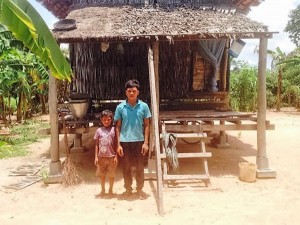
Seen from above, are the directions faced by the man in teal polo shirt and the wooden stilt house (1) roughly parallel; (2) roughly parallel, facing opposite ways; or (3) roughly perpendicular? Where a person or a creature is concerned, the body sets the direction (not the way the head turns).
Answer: roughly parallel

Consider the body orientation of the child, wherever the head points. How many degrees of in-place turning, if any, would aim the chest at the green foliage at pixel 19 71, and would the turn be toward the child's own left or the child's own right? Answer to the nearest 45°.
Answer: approximately 135° to the child's own right

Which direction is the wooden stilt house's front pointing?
toward the camera

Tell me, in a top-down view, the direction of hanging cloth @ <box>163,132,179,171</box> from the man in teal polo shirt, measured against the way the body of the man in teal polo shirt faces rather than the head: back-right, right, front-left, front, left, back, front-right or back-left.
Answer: back-left

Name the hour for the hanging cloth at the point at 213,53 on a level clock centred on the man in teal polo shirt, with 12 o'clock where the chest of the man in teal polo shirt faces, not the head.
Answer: The hanging cloth is roughly at 7 o'clock from the man in teal polo shirt.

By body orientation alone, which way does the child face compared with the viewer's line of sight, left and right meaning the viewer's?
facing the viewer

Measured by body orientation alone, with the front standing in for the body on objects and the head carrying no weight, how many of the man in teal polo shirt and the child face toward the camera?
2

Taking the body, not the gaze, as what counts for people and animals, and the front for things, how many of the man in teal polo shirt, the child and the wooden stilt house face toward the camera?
3

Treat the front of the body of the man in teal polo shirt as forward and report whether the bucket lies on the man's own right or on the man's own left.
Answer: on the man's own left

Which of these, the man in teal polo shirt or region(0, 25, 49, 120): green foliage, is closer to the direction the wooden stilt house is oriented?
the man in teal polo shirt

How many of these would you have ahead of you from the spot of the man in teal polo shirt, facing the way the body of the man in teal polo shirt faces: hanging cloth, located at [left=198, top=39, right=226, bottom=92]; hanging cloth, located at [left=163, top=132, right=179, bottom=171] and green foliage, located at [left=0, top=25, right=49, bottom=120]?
0

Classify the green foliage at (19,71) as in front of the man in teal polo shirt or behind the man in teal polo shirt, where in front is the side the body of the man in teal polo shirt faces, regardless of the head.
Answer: behind

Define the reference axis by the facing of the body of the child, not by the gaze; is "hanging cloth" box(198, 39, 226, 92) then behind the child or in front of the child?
behind

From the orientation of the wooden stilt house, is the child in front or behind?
in front

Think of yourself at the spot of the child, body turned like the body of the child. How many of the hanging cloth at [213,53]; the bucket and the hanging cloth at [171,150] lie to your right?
0

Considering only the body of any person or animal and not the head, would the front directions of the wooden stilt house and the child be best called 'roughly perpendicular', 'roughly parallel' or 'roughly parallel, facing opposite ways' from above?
roughly parallel

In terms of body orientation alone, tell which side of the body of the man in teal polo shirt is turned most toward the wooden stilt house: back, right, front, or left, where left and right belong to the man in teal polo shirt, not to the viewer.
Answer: back

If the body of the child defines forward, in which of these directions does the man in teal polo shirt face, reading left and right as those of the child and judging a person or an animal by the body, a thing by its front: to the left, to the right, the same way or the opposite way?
the same way
